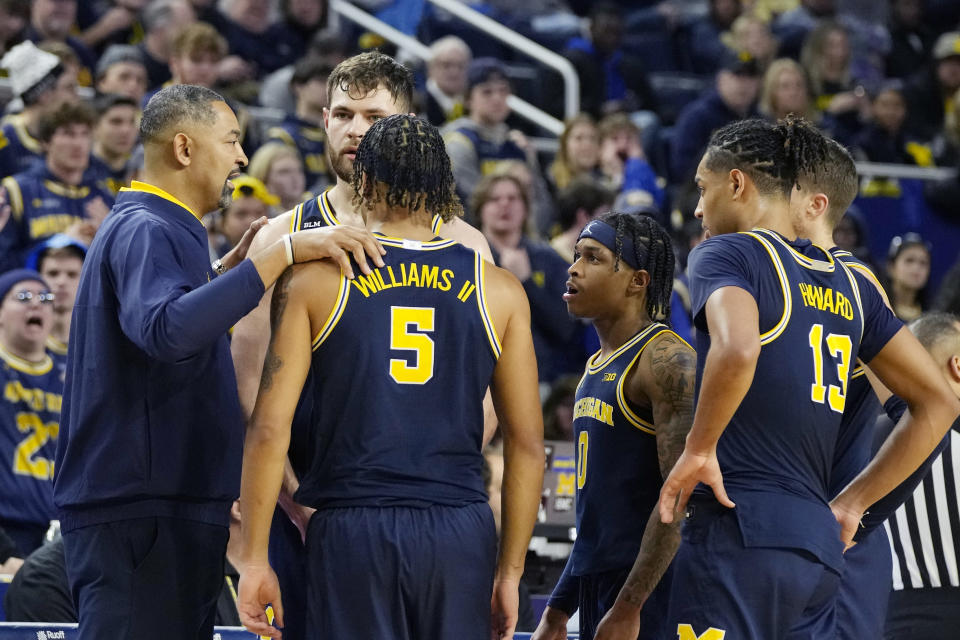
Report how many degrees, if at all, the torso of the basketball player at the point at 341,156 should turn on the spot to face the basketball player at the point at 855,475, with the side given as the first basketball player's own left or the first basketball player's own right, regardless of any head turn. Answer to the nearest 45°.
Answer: approximately 90° to the first basketball player's own left

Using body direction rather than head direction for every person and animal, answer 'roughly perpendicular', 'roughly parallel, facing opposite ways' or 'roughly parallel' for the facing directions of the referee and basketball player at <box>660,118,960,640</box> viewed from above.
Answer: roughly perpendicular

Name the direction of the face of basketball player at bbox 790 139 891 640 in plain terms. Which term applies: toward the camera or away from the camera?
away from the camera

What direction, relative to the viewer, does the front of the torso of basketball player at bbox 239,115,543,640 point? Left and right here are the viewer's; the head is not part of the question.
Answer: facing away from the viewer

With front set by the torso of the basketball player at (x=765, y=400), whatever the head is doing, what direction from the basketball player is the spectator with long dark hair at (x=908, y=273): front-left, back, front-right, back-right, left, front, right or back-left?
front-right

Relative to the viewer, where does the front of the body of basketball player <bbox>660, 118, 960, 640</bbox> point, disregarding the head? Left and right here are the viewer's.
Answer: facing away from the viewer and to the left of the viewer

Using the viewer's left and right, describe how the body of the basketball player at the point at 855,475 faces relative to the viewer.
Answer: facing to the left of the viewer

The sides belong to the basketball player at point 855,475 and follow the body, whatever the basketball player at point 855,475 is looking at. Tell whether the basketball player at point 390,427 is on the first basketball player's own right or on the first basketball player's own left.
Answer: on the first basketball player's own left

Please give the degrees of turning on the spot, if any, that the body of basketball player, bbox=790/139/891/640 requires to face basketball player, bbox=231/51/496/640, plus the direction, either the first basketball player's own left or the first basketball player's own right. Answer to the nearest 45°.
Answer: approximately 45° to the first basketball player's own left

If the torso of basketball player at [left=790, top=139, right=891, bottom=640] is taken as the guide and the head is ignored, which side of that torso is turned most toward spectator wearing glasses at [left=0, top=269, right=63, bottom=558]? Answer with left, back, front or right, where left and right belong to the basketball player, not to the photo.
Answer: front

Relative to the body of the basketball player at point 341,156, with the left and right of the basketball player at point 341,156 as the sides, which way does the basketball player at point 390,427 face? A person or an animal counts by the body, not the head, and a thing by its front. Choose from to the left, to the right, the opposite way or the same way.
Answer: the opposite way

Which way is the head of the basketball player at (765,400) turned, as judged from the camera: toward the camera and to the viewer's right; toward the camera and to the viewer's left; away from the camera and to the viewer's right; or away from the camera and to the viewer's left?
away from the camera and to the viewer's left

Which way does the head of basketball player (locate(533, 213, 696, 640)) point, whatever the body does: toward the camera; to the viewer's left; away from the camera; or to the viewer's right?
to the viewer's left
